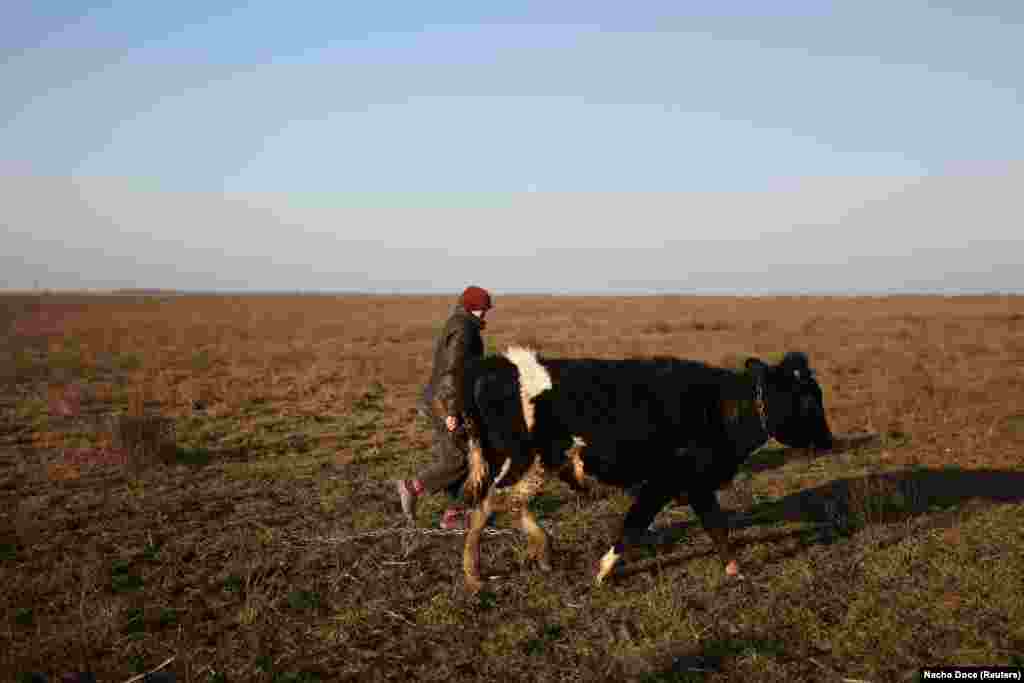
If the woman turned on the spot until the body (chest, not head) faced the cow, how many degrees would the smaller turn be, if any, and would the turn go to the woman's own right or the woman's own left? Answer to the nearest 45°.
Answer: approximately 45° to the woman's own right

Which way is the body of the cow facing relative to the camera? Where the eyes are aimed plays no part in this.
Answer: to the viewer's right

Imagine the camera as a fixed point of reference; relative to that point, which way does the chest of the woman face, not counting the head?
to the viewer's right

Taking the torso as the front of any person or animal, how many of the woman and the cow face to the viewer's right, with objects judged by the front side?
2
